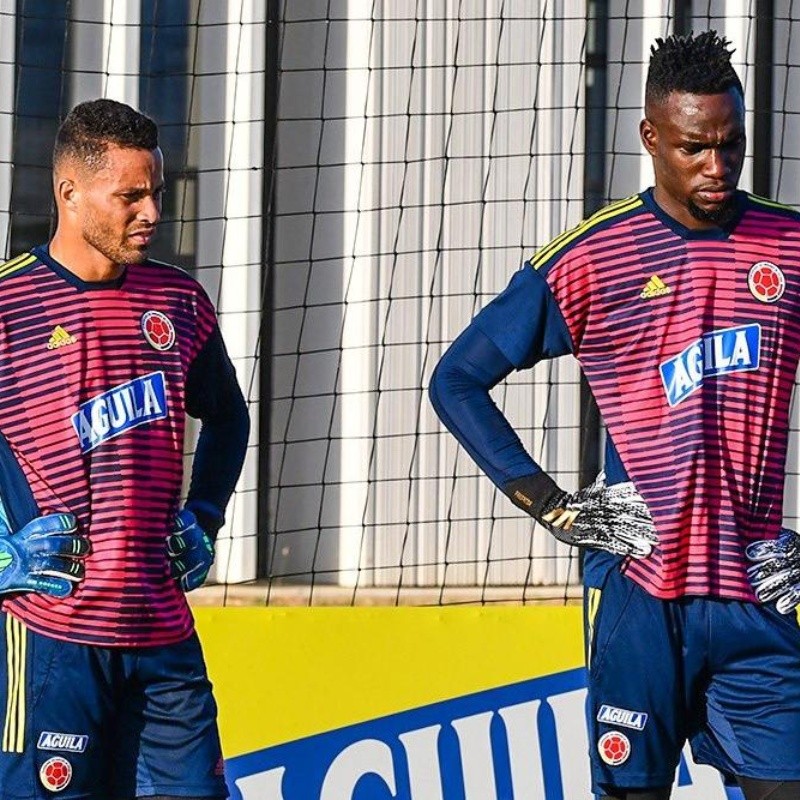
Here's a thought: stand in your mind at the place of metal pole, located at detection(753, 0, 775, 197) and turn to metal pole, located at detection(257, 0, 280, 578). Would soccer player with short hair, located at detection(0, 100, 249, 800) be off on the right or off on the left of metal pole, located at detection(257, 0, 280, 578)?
left

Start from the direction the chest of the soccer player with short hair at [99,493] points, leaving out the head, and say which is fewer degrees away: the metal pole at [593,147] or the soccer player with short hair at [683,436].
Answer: the soccer player with short hair

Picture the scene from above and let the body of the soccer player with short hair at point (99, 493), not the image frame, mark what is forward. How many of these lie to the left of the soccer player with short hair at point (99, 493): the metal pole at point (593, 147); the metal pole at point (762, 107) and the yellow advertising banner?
3

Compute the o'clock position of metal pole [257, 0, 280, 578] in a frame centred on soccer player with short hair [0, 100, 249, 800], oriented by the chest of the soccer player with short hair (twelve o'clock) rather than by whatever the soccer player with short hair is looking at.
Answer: The metal pole is roughly at 8 o'clock from the soccer player with short hair.

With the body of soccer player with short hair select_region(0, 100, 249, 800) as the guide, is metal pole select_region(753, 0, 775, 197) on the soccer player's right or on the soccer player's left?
on the soccer player's left

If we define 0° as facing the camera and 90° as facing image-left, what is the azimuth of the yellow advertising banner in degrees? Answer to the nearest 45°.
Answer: approximately 0°
